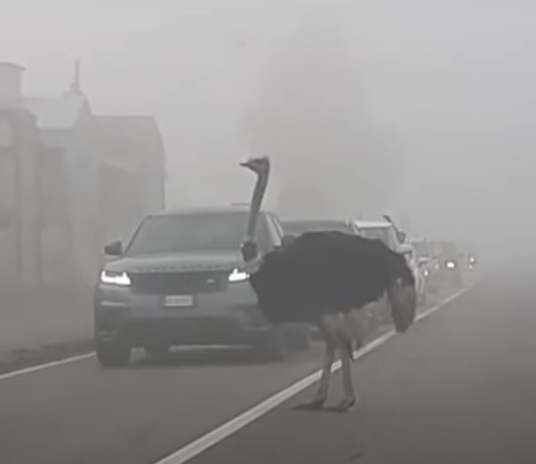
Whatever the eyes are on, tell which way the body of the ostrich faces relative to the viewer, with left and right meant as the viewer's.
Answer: facing to the left of the viewer

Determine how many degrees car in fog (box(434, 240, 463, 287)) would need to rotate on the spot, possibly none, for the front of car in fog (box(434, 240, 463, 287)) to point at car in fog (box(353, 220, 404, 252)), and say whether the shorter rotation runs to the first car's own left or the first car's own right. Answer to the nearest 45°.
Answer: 0° — it already faces it

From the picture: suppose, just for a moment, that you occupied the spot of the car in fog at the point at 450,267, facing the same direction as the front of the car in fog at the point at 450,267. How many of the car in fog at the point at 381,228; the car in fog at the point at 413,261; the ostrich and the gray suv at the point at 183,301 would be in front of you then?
4

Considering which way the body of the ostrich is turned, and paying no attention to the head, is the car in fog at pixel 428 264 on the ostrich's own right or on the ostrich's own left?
on the ostrich's own right

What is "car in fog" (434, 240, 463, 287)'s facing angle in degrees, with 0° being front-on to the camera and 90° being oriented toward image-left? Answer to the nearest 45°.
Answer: approximately 0°

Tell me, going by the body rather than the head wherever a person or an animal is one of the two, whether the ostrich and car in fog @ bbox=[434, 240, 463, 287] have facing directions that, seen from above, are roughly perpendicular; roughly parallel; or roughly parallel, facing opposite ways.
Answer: roughly perpendicular

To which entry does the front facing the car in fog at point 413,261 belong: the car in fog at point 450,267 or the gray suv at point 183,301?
the car in fog at point 450,267

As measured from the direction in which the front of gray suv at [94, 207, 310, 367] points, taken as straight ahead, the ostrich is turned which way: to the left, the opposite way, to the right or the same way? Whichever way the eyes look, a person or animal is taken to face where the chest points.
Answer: to the right

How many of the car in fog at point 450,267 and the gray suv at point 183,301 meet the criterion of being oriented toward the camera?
2

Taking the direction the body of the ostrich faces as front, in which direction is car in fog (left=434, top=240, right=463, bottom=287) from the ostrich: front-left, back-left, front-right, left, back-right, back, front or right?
right

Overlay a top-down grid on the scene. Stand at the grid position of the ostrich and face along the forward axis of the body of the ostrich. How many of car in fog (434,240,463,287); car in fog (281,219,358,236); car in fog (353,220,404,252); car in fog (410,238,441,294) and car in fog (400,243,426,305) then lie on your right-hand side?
5
